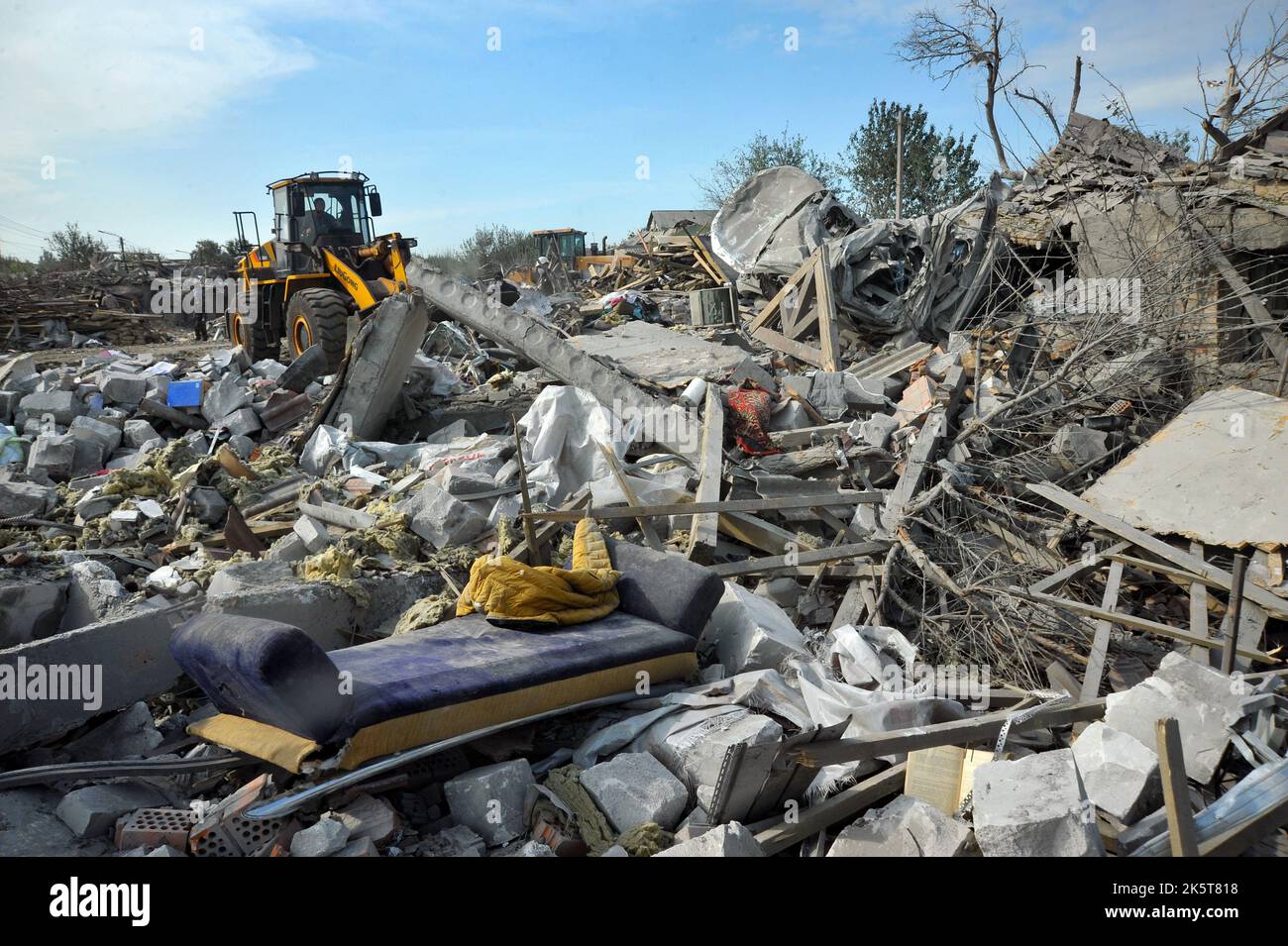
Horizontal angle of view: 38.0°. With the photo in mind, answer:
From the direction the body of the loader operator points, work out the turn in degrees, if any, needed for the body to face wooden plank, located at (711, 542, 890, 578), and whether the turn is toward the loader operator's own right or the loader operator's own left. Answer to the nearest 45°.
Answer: approximately 45° to the loader operator's own right

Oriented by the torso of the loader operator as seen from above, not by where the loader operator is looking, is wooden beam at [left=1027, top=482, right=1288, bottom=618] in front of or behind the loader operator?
in front

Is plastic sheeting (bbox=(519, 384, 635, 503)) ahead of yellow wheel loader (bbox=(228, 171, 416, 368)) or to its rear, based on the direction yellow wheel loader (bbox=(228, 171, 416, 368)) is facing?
ahead

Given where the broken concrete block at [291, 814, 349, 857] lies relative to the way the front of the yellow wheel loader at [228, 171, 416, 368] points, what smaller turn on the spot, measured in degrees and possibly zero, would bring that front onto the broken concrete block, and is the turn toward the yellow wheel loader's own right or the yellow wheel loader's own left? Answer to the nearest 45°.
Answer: approximately 45° to the yellow wheel loader's own right

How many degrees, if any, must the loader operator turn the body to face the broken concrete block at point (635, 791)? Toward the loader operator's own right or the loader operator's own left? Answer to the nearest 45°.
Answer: approximately 45° to the loader operator's own right

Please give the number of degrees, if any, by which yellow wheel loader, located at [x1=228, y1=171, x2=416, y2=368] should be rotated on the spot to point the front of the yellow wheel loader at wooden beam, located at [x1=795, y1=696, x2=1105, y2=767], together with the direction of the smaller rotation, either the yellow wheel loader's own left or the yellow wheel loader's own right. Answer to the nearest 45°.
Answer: approximately 45° to the yellow wheel loader's own right

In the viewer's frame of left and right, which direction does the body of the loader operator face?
facing the viewer and to the right of the viewer

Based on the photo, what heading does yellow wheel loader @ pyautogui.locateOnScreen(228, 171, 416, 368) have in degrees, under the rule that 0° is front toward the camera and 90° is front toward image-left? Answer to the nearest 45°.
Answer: approximately 315°

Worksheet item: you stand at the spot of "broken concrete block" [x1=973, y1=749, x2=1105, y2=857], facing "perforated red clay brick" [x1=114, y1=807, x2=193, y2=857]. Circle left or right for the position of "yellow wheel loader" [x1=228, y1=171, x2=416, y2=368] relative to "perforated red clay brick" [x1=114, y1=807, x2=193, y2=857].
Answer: right

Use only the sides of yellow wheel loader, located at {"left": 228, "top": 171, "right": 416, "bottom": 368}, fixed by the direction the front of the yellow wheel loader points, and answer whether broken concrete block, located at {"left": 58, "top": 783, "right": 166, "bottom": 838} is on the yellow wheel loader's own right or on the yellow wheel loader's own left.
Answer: on the yellow wheel loader's own right

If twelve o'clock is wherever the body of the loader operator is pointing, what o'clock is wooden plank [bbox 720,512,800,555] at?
The wooden plank is roughly at 1 o'clock from the loader operator.

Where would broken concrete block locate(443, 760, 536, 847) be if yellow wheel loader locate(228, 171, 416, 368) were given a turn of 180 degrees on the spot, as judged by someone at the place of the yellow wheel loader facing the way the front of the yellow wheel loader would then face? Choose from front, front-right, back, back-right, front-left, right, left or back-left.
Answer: back-left

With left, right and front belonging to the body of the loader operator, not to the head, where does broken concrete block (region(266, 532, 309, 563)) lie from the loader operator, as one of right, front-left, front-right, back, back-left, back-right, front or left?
front-right

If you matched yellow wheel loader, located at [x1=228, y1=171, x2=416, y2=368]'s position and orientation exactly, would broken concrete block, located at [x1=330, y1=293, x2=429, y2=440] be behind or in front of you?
in front
